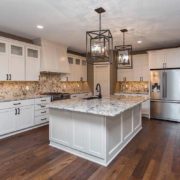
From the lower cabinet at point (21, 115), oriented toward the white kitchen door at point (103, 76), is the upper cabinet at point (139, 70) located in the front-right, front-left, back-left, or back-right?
front-right

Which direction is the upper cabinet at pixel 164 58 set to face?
toward the camera

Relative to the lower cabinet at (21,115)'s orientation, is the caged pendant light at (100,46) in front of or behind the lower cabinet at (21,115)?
in front

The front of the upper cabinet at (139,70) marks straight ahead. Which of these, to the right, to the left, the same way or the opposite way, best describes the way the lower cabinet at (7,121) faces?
to the left

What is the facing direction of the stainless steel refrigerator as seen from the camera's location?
facing the viewer

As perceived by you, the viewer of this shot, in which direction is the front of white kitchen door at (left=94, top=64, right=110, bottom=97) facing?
facing the viewer

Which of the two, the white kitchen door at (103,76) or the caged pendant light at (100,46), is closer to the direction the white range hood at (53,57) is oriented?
the caged pendant light

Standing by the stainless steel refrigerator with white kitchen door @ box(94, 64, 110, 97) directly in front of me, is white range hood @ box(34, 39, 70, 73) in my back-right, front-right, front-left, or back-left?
front-left

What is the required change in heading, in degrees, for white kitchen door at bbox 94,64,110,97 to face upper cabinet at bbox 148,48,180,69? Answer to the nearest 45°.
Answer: approximately 45° to its left

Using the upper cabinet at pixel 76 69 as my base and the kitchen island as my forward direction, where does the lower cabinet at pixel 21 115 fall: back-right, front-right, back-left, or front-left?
front-right

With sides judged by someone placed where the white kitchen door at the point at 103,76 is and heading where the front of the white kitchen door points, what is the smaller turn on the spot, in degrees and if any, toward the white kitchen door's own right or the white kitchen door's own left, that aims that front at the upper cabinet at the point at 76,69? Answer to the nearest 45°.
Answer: approximately 90° to the white kitchen door's own right

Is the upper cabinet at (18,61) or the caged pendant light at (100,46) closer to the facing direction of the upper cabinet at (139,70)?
the caged pendant light

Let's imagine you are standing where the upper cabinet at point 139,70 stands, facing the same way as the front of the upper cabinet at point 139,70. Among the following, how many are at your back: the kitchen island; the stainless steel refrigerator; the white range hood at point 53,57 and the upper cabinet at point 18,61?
0

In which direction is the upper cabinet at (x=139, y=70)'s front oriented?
toward the camera

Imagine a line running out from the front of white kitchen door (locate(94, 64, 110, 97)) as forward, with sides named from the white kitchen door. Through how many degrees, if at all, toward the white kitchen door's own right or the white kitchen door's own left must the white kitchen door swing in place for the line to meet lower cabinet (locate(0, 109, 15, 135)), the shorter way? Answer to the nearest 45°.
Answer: approximately 45° to the white kitchen door's own right

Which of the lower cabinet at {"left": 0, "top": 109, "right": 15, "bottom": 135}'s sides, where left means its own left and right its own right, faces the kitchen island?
front

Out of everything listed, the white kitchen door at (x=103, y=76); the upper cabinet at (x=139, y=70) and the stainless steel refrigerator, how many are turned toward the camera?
3

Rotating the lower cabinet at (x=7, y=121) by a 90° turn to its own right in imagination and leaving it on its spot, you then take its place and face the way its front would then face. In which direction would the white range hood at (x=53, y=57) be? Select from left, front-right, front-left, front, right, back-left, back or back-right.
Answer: back
